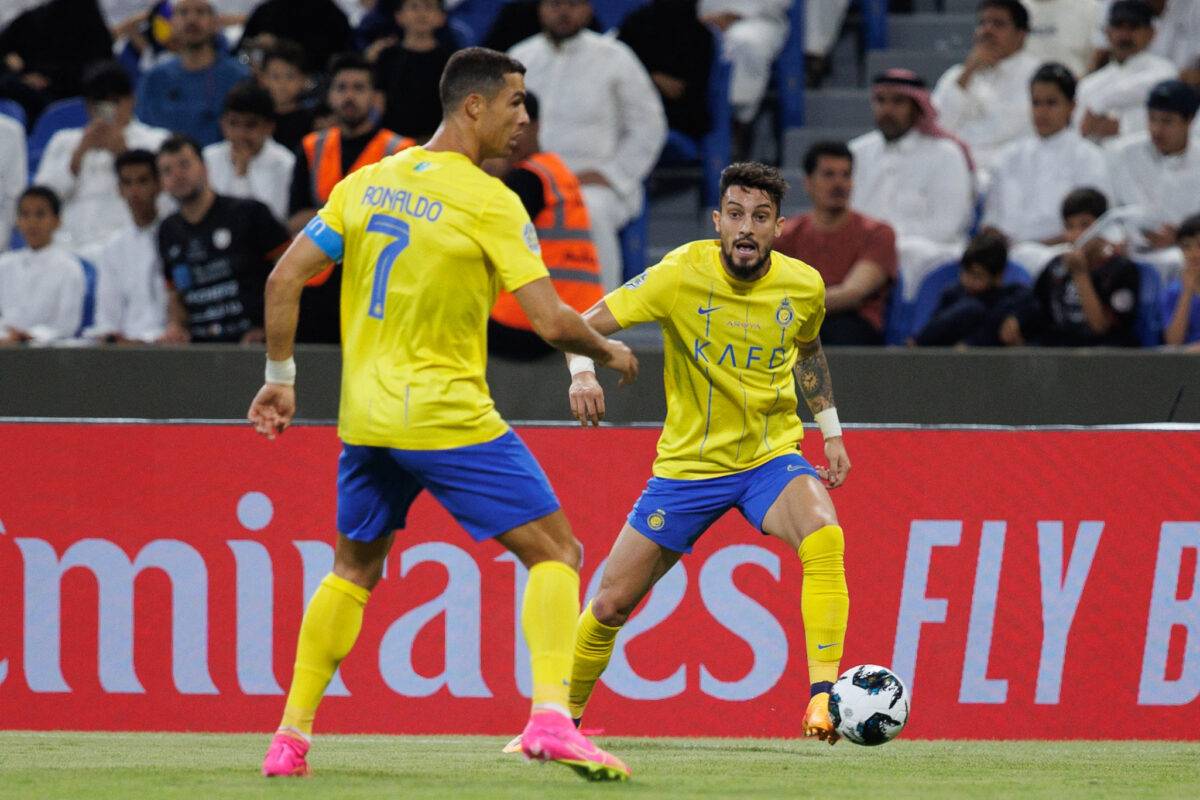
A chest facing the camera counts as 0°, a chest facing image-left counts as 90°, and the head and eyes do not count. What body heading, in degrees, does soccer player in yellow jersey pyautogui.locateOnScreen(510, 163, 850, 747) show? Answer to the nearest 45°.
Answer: approximately 0°

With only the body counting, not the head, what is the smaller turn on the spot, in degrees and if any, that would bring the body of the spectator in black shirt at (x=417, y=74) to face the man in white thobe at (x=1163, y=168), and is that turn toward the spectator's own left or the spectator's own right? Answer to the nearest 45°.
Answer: approximately 90° to the spectator's own left

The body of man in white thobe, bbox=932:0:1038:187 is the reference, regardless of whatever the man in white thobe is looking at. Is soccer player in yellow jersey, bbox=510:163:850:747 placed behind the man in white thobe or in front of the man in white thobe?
in front

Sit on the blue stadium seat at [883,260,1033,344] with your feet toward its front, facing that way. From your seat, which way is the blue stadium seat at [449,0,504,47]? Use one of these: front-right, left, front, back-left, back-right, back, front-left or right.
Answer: back-right

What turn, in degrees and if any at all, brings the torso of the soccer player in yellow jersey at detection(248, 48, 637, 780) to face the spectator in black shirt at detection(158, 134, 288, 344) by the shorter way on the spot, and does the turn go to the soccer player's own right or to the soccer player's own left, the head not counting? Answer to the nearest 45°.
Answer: approximately 45° to the soccer player's own left

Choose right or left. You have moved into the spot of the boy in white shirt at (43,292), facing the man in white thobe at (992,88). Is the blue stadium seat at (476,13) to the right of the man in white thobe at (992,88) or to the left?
left

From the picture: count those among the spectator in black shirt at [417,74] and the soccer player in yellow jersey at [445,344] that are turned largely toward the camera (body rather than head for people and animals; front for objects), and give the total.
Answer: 1

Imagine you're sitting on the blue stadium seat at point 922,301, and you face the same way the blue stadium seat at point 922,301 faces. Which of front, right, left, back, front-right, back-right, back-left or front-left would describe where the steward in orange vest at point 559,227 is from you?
front-right

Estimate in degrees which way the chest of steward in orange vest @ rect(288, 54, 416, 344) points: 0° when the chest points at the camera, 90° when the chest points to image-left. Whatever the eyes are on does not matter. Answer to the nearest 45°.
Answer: approximately 0°

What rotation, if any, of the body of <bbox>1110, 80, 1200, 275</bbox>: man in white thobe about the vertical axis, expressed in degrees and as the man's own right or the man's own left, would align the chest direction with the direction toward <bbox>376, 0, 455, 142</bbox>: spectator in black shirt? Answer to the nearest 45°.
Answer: approximately 90° to the man's own right

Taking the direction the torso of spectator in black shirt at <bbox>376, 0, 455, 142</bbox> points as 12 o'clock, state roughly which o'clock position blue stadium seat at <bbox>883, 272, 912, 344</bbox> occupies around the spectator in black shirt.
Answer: The blue stadium seat is roughly at 10 o'clock from the spectator in black shirt.

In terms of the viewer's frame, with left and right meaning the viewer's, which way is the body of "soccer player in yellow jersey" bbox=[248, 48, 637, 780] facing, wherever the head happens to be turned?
facing away from the viewer and to the right of the viewer

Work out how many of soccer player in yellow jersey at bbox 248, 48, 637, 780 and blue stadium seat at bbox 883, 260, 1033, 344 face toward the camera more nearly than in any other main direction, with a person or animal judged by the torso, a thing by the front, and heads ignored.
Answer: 1

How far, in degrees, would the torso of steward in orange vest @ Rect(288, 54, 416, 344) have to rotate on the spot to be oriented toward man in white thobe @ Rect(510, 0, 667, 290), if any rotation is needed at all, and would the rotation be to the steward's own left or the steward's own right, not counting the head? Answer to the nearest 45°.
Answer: approximately 135° to the steward's own left

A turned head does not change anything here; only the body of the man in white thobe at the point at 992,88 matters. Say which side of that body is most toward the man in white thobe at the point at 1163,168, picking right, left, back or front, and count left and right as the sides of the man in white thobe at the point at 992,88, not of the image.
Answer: left

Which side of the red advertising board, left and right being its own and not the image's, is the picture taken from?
front
